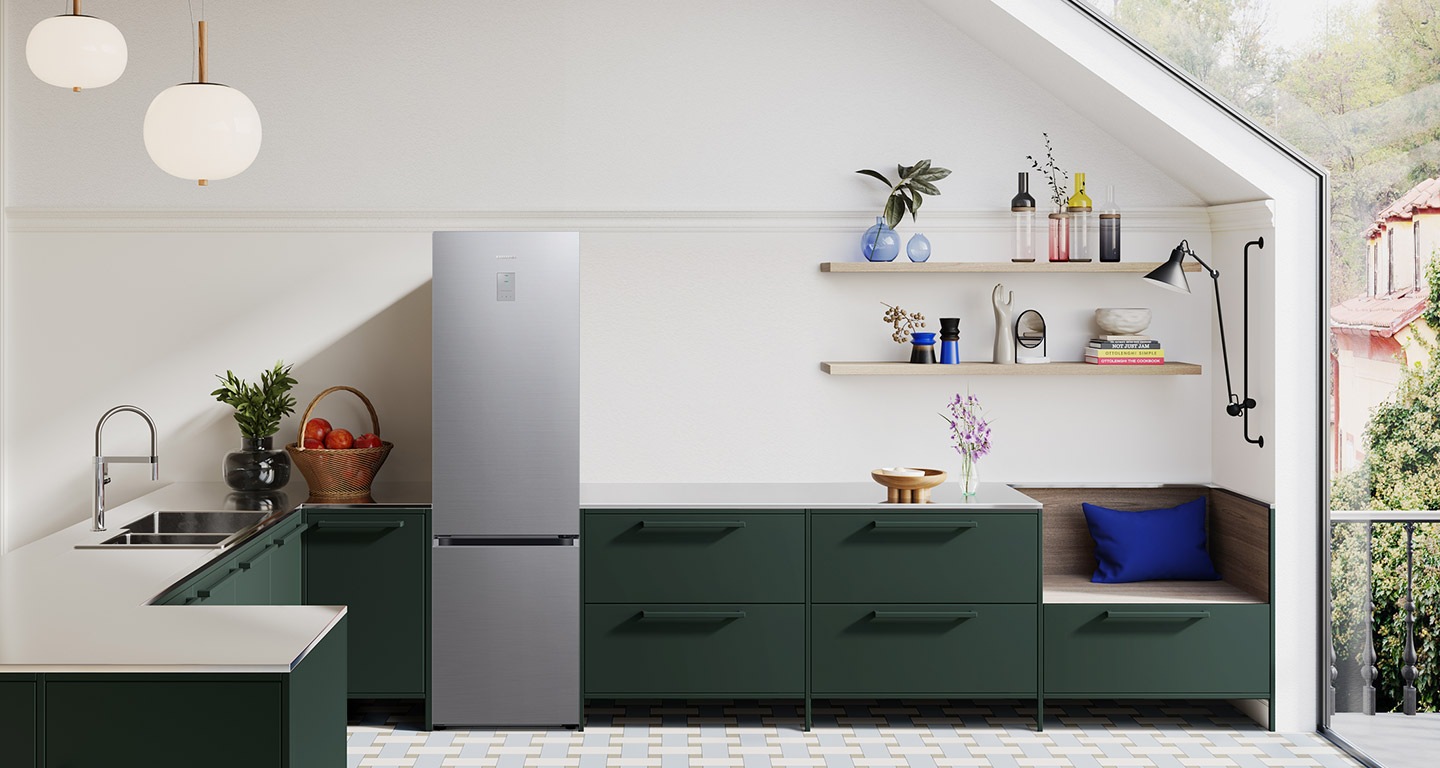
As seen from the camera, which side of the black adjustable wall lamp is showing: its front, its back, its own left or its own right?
left

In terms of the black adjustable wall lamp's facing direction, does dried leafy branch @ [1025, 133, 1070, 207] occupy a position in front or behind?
in front

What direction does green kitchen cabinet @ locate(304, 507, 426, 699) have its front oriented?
toward the camera

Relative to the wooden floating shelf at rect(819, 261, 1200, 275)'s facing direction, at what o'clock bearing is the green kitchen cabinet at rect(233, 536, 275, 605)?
The green kitchen cabinet is roughly at 2 o'clock from the wooden floating shelf.

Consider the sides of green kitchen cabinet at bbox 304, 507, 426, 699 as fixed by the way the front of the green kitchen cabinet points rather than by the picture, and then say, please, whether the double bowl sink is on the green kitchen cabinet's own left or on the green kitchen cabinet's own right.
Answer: on the green kitchen cabinet's own right

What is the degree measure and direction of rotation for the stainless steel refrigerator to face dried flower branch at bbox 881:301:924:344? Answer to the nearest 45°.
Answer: approximately 90° to its left

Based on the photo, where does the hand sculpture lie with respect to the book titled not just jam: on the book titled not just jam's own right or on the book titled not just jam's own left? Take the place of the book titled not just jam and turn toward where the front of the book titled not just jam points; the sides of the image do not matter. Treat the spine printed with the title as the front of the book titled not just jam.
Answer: on the book titled not just jam's own right

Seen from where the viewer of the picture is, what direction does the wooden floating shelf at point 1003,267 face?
facing the viewer

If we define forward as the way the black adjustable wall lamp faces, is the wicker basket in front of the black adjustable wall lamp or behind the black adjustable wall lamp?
in front

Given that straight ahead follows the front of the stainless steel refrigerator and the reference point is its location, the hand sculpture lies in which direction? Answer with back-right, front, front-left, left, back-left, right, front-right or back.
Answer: left

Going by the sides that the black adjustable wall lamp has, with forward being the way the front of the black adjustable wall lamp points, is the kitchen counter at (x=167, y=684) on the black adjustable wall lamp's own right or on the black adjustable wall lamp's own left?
on the black adjustable wall lamp's own left

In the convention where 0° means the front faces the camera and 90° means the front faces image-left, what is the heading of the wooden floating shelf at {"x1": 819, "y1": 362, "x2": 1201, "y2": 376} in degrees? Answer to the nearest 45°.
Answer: approximately 0°

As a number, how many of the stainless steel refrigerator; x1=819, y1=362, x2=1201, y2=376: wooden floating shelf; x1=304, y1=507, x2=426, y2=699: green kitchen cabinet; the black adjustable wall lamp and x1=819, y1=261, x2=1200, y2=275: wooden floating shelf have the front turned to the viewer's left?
1

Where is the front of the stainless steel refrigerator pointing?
toward the camera

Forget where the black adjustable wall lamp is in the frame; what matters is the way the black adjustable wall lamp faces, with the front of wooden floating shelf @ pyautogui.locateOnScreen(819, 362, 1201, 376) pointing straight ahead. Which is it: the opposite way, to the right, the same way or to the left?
to the right

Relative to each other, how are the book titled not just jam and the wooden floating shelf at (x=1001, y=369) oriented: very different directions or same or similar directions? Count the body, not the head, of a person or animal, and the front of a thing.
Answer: same or similar directions

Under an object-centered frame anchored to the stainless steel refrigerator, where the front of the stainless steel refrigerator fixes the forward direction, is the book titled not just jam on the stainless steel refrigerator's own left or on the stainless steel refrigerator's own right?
on the stainless steel refrigerator's own left
